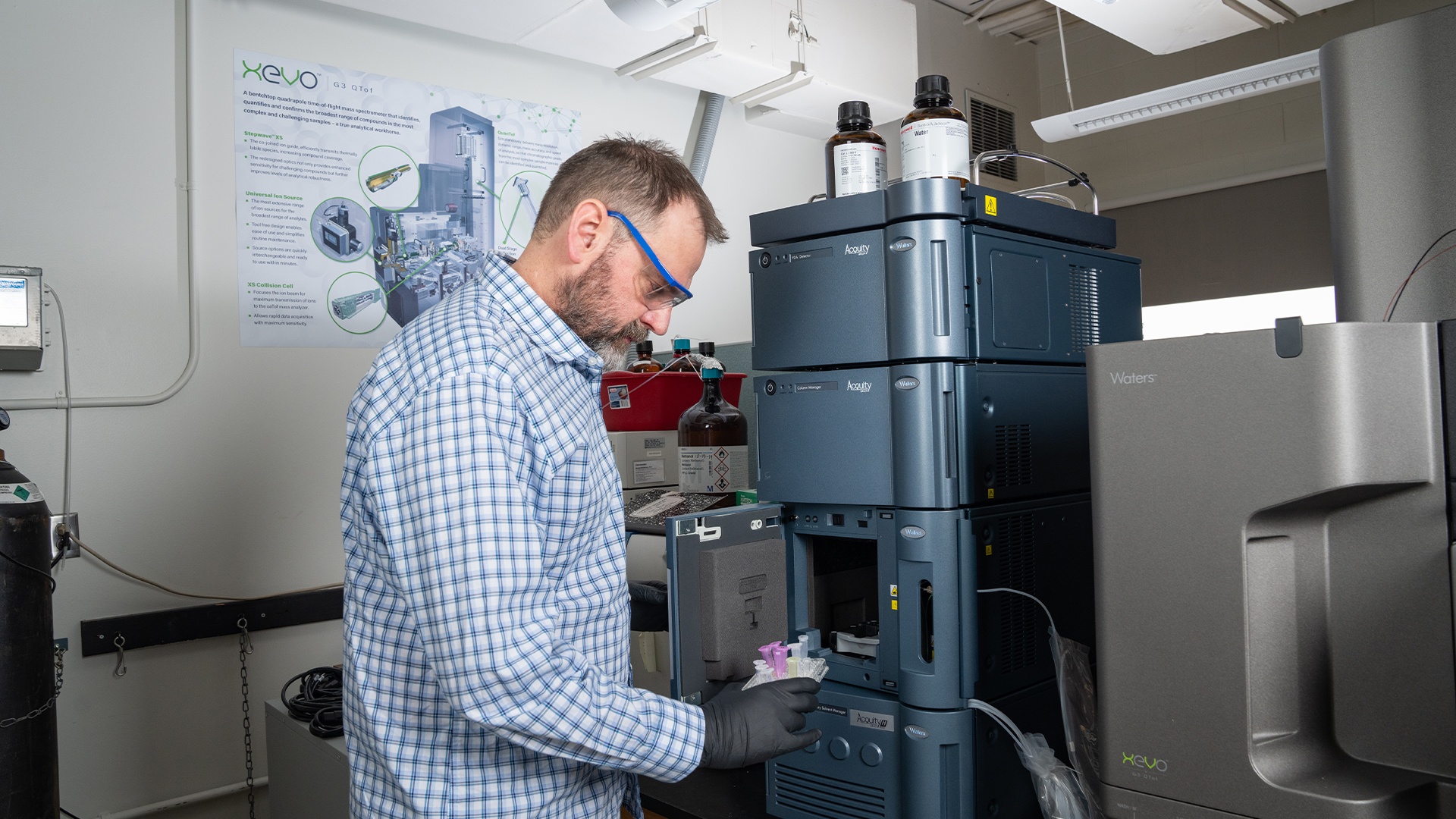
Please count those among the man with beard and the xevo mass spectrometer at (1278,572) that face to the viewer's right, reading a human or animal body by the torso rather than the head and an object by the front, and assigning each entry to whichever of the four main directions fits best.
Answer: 1

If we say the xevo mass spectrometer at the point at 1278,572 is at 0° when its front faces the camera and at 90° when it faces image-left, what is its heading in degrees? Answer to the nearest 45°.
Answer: approximately 45°

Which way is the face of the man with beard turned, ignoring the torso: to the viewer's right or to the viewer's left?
to the viewer's right

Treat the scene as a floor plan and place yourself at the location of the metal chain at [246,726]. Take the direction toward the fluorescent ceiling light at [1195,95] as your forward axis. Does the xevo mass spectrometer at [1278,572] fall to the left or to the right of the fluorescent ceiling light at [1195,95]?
right

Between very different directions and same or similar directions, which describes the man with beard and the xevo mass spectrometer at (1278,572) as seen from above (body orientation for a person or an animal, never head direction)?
very different directions

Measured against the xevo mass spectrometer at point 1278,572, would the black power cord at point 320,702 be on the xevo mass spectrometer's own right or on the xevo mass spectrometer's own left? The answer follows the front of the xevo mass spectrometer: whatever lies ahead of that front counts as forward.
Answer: on the xevo mass spectrometer's own right

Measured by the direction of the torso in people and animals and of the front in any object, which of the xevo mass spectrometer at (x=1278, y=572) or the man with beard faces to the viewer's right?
the man with beard

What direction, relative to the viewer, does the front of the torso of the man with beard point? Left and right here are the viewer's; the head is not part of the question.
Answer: facing to the right of the viewer

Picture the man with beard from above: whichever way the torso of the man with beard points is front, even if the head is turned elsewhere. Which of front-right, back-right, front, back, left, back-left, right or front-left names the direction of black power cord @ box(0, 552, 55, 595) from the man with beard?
back-left

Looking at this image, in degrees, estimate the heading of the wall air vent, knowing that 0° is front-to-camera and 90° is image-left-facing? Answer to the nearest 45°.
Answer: approximately 315°

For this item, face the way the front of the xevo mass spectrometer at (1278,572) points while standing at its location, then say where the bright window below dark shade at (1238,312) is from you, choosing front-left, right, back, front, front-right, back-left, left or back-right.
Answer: back-right
